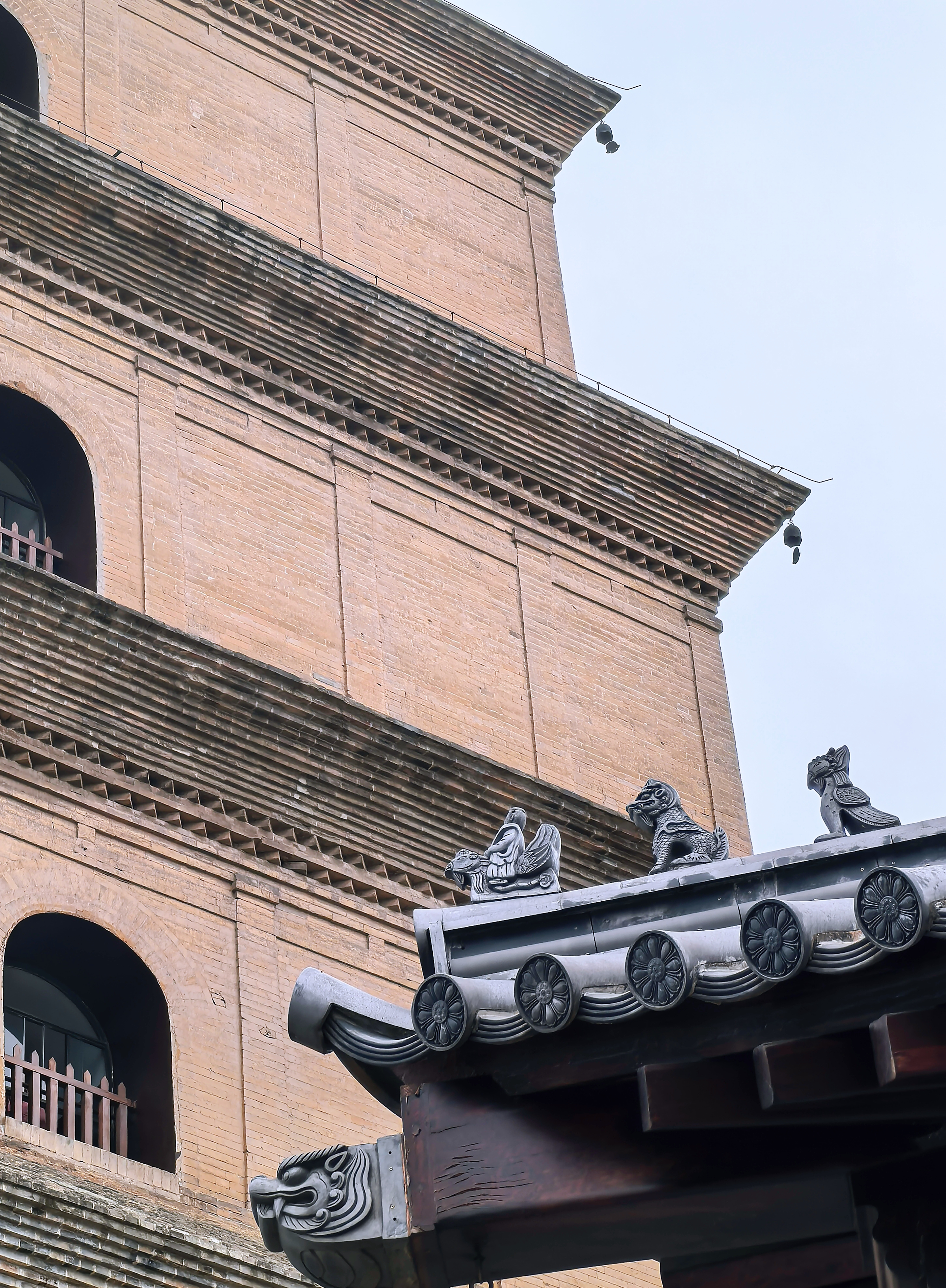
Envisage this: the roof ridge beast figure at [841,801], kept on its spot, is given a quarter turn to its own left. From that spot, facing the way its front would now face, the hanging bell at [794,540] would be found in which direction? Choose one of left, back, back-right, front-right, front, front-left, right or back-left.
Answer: back

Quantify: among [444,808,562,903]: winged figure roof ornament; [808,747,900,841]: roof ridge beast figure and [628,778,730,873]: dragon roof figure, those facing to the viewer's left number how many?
3

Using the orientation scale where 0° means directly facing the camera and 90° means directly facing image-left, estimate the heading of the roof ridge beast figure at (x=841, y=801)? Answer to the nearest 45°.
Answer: approximately 90°

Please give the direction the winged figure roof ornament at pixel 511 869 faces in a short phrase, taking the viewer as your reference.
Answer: facing to the left of the viewer

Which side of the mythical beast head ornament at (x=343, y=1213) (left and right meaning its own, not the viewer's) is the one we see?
left

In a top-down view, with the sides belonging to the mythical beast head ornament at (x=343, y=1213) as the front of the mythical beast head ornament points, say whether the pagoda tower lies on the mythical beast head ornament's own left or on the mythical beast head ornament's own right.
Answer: on the mythical beast head ornament's own right

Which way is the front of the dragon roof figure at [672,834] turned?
to the viewer's left
